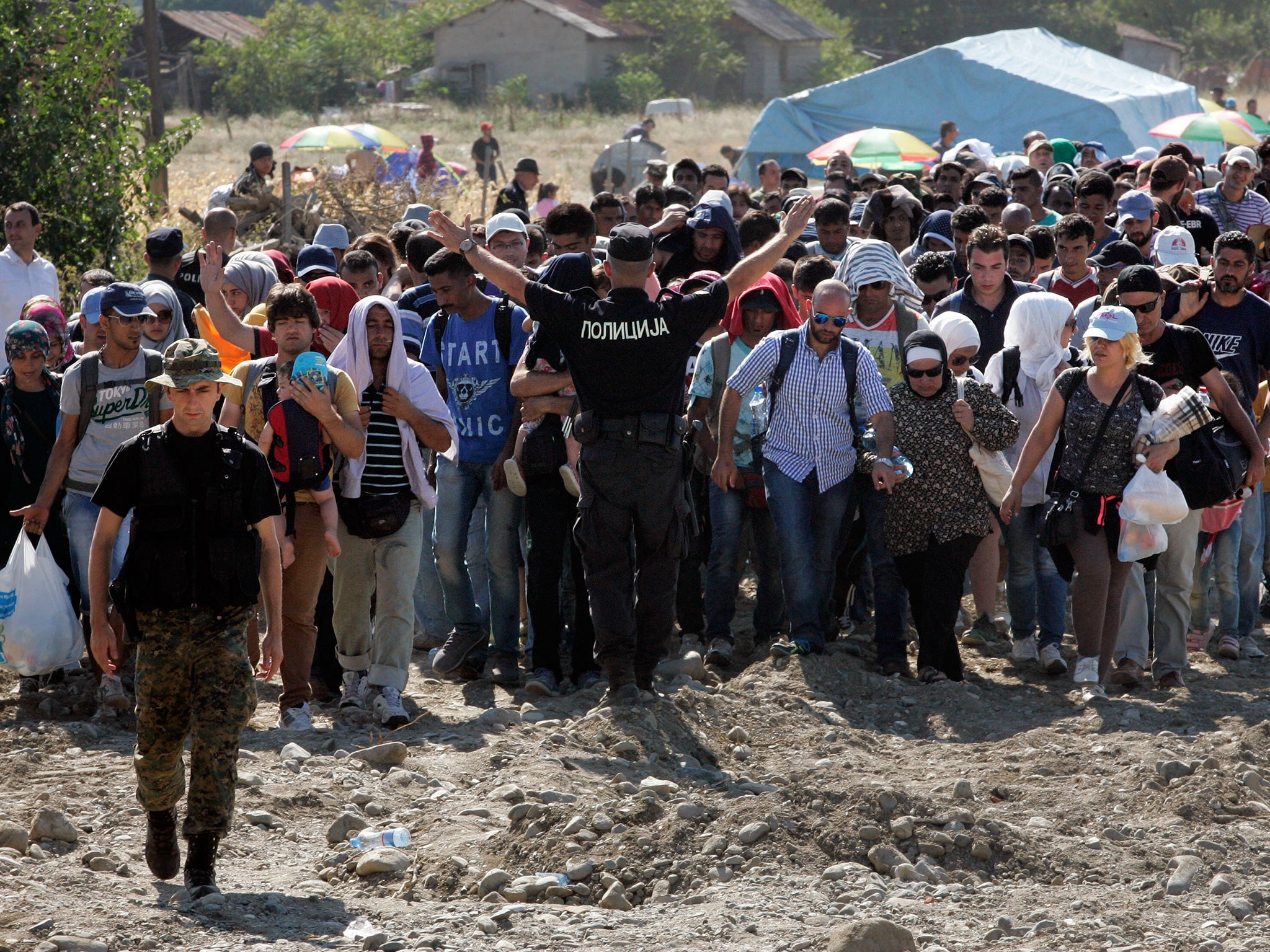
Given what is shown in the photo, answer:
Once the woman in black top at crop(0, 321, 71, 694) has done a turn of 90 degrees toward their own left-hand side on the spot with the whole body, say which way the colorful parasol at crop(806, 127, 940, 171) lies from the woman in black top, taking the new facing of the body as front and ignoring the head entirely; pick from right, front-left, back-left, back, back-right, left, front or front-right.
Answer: front-left

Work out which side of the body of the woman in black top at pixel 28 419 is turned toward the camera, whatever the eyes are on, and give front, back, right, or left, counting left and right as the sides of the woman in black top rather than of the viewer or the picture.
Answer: front

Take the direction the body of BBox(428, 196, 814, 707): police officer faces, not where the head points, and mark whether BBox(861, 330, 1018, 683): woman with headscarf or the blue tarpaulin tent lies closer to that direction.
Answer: the blue tarpaulin tent

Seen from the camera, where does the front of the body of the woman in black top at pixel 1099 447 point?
toward the camera

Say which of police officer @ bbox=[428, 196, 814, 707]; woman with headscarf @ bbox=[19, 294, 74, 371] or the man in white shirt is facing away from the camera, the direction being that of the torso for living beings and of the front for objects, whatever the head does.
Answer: the police officer

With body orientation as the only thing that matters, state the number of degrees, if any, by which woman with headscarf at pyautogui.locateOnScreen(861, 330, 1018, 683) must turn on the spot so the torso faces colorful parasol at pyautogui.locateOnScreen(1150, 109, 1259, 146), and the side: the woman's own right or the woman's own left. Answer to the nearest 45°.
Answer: approximately 180°

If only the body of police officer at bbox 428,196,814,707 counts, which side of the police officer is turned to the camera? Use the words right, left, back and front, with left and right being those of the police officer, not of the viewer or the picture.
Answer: back
